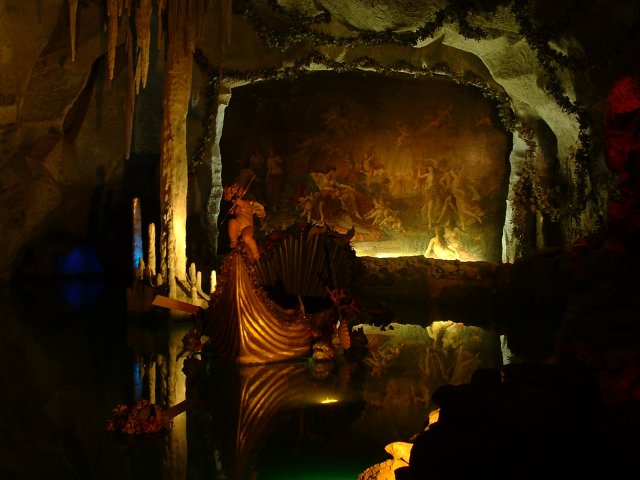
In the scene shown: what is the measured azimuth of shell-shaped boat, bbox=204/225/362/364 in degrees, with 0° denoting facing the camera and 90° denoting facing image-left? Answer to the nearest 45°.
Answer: approximately 45°

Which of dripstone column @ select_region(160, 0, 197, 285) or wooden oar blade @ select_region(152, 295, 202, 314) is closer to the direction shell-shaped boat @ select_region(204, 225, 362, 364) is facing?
the wooden oar blade

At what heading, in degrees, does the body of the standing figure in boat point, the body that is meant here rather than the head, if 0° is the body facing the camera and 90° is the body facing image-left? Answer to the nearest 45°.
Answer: approximately 45°

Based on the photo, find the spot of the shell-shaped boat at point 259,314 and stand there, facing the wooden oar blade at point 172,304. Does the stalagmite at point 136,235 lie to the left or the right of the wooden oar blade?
right

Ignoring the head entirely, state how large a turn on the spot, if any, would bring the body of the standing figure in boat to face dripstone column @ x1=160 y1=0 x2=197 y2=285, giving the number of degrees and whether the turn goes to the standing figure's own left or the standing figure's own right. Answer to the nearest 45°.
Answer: approximately 90° to the standing figure's own right
